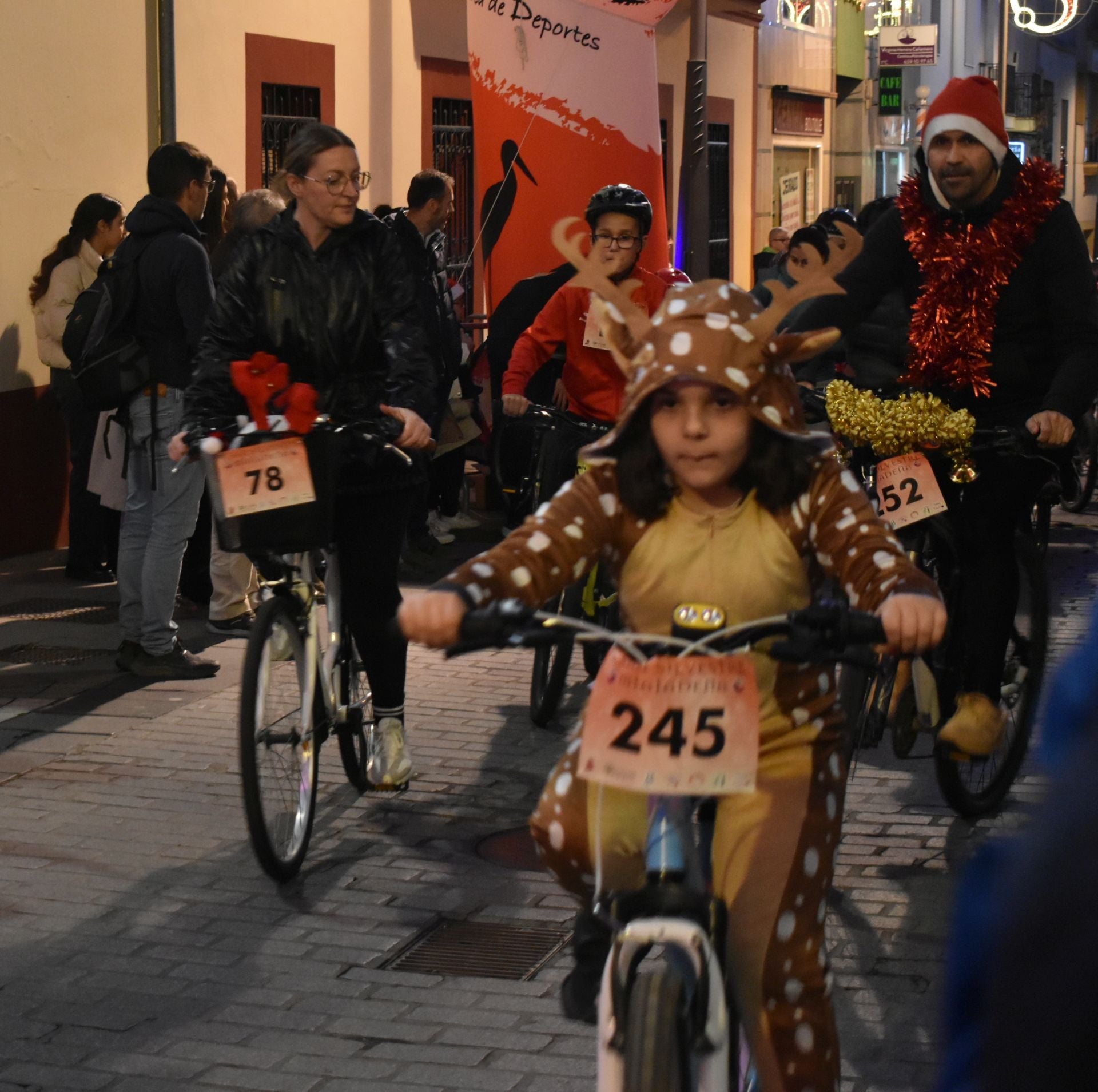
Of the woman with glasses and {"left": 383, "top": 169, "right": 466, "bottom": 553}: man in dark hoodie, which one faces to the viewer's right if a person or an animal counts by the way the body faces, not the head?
the man in dark hoodie

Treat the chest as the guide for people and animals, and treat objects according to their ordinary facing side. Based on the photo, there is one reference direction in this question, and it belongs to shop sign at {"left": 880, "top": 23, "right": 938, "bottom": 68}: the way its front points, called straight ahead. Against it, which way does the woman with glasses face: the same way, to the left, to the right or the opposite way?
the same way

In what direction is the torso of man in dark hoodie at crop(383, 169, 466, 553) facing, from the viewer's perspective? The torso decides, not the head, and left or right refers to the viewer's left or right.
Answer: facing to the right of the viewer

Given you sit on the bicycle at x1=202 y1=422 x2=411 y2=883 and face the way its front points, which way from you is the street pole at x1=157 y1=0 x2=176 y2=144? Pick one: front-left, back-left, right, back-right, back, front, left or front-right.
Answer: back

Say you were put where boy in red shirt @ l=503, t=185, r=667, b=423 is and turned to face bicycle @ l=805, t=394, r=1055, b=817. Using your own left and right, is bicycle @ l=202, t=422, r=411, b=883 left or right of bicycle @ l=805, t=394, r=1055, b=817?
right

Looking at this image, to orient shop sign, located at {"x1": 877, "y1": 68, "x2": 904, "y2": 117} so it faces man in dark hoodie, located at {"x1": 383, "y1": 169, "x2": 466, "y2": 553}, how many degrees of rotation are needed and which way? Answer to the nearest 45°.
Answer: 0° — it already faces them

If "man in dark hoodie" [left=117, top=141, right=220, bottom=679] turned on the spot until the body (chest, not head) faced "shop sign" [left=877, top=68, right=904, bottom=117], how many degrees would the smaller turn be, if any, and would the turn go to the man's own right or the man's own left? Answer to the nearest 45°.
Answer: approximately 45° to the man's own left

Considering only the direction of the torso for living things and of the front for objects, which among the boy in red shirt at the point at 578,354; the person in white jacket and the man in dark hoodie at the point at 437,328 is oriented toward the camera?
the boy in red shirt

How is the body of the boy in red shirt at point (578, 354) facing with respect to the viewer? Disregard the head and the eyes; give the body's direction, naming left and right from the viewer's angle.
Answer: facing the viewer

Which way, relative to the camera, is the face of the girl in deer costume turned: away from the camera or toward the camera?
toward the camera

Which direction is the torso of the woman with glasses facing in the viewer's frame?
toward the camera

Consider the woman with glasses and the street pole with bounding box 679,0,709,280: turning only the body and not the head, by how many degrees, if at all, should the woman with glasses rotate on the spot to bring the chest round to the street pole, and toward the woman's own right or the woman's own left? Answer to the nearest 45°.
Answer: approximately 180°

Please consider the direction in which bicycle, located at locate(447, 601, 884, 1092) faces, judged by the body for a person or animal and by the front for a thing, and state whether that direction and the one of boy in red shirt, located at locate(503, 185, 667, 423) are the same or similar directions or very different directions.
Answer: same or similar directions

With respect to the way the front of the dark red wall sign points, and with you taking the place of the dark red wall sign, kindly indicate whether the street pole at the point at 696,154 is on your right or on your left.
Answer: on your right

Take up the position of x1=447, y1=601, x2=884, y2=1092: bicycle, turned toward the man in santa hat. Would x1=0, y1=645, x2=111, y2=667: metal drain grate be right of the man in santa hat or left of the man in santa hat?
left
